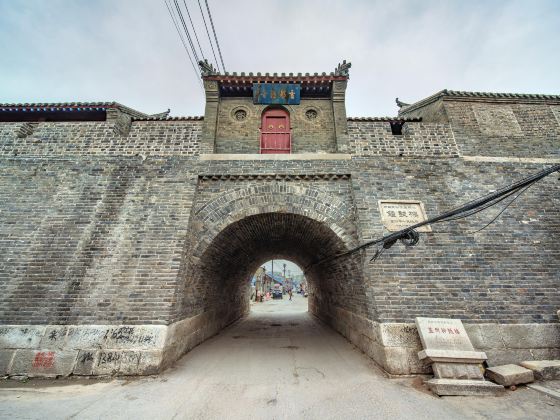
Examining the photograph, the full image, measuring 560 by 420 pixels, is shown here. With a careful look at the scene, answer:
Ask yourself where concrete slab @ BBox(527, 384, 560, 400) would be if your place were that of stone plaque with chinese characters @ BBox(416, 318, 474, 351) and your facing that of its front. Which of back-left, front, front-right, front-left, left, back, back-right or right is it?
left

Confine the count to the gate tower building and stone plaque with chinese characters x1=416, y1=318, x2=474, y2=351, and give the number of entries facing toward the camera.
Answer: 2

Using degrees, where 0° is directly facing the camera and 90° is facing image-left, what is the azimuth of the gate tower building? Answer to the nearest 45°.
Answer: approximately 0°

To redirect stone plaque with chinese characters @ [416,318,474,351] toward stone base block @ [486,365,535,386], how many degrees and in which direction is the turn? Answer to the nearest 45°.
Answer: approximately 90° to its left

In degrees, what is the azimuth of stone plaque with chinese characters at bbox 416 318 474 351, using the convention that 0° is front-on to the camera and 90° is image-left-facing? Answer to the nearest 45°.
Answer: approximately 0°
